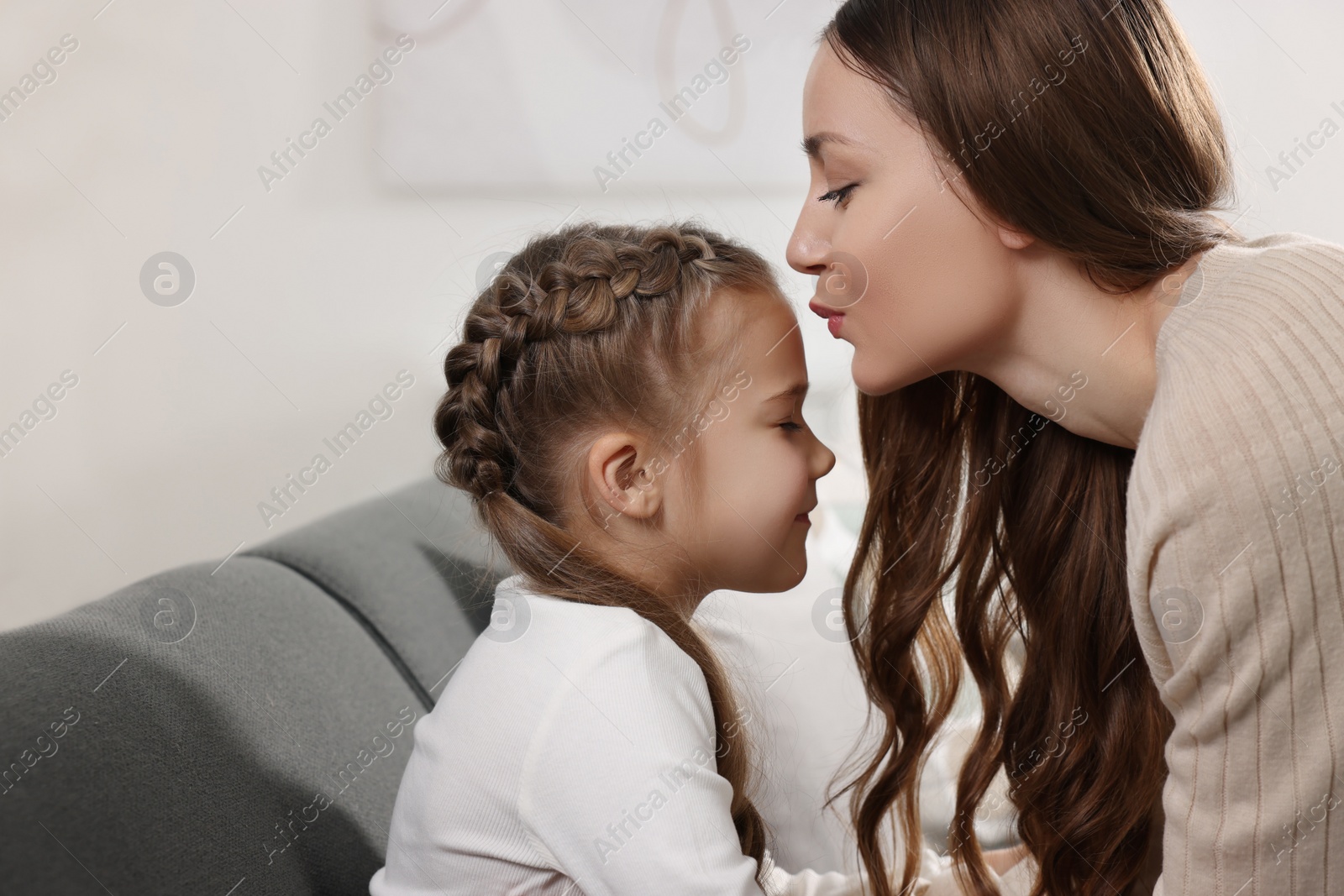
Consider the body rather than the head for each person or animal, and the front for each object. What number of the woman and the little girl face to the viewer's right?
1

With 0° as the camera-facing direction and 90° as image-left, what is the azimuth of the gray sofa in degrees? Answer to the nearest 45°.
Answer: approximately 315°

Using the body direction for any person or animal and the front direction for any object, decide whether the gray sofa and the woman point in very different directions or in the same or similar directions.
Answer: very different directions

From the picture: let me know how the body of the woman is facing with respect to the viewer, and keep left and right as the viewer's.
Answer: facing to the left of the viewer

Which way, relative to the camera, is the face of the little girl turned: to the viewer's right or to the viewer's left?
to the viewer's right

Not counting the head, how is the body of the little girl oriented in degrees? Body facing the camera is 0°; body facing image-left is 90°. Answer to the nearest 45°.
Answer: approximately 270°

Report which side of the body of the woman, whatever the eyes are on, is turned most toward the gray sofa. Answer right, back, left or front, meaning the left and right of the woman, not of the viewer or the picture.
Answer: front

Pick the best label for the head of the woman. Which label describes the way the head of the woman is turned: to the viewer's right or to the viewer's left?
to the viewer's left

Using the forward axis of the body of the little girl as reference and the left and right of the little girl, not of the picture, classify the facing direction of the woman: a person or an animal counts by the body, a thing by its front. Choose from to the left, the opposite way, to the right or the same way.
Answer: the opposite way
